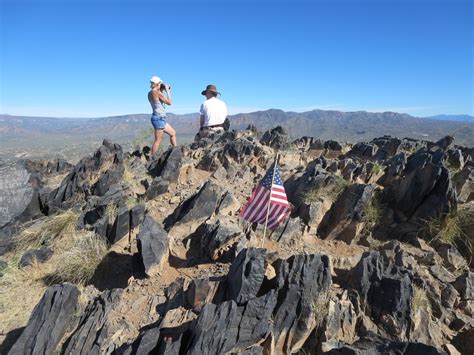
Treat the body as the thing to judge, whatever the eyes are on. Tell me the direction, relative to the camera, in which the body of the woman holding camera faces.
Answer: to the viewer's right

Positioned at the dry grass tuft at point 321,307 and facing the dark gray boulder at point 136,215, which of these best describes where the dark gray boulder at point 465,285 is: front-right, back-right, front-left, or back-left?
back-right

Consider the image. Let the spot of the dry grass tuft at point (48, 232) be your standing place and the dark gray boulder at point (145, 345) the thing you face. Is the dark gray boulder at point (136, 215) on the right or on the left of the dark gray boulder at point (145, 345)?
left

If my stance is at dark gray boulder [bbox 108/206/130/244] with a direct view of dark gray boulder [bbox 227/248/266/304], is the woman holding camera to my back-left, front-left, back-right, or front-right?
back-left
